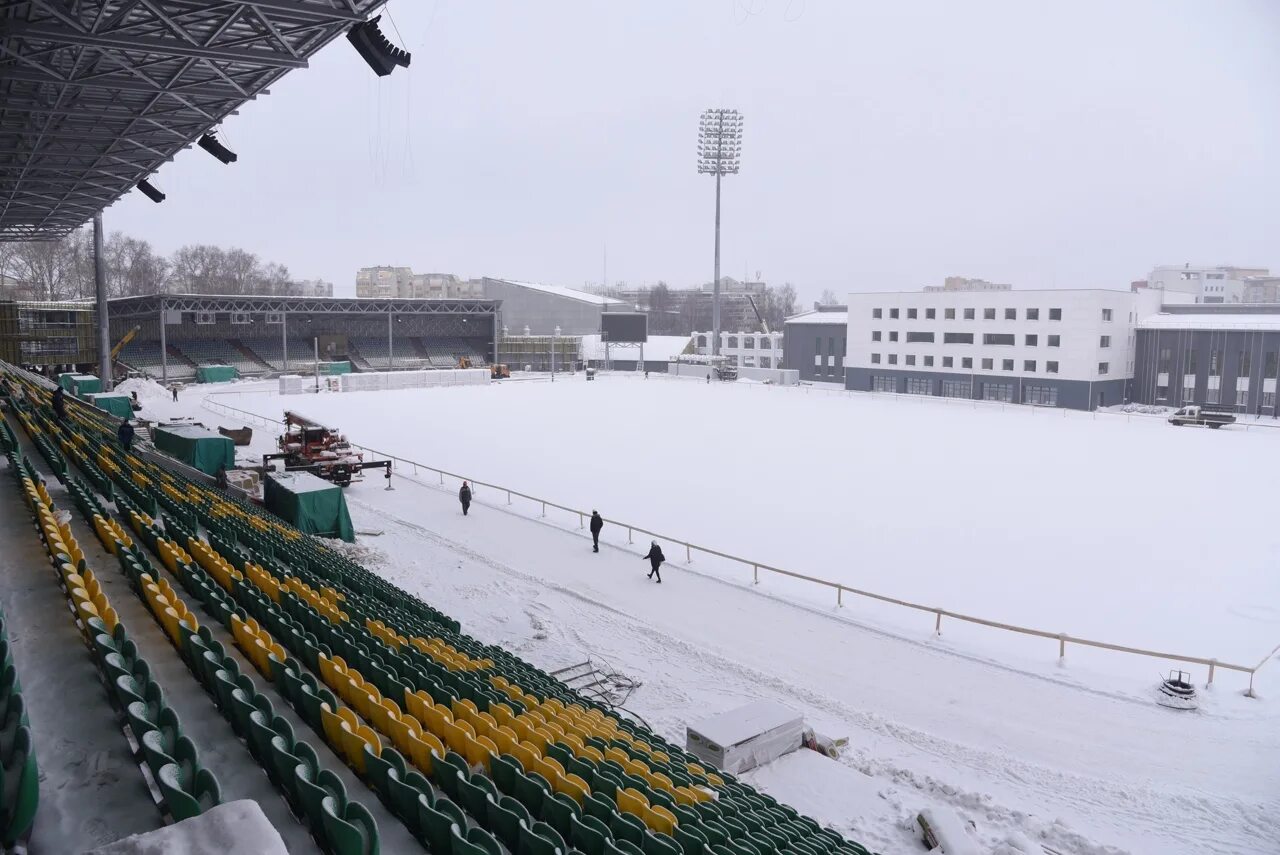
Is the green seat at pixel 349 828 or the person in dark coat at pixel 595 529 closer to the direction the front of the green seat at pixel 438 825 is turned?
the person in dark coat

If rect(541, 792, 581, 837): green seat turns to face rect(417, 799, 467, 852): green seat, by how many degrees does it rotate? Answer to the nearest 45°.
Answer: approximately 180°

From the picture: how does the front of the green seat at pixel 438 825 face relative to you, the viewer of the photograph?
facing away from the viewer and to the right of the viewer

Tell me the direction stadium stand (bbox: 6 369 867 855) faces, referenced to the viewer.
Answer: facing away from the viewer and to the right of the viewer

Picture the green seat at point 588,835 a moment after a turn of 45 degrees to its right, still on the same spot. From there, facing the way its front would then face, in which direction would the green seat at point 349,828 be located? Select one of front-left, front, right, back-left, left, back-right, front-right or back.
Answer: back-right
